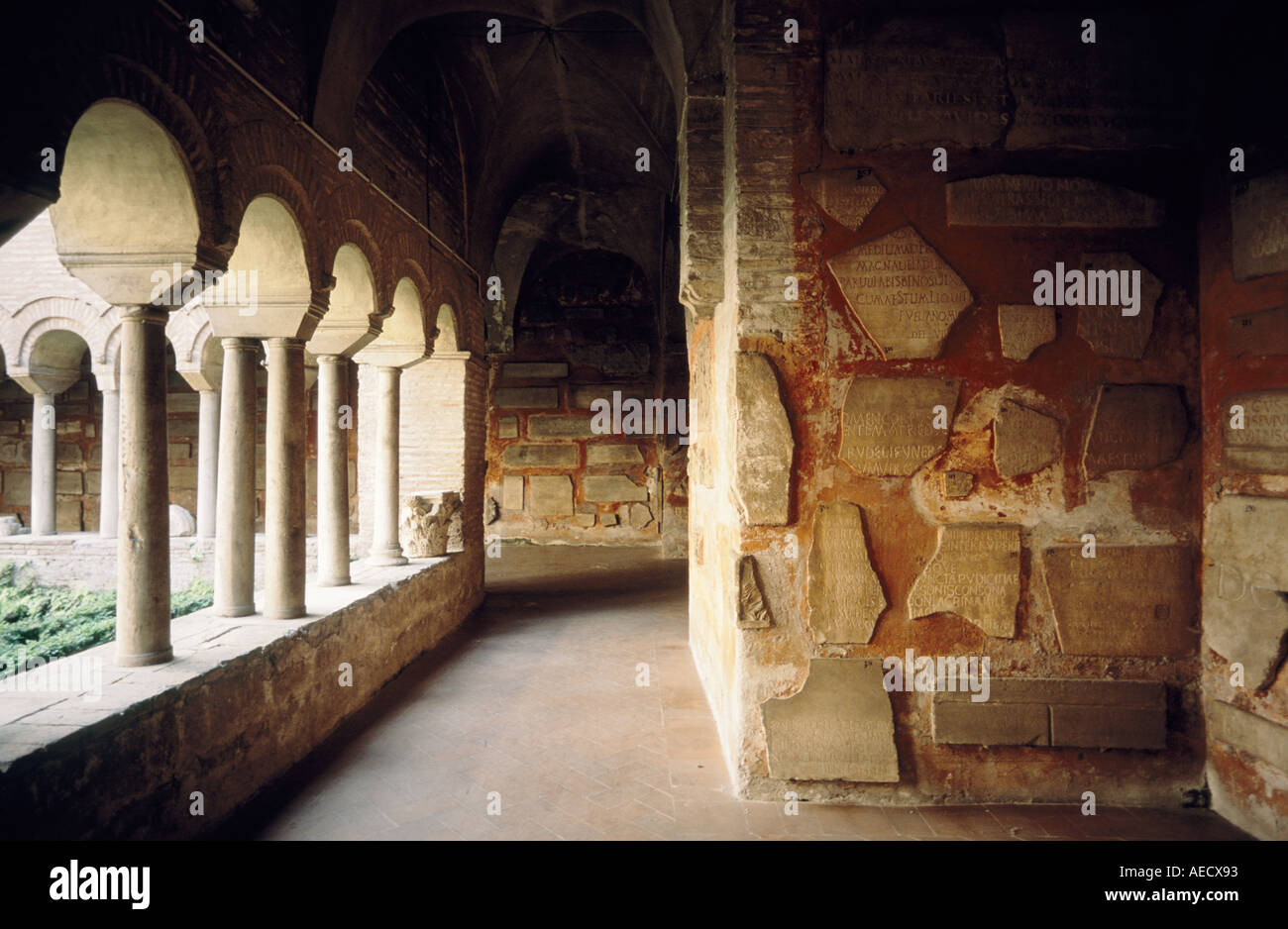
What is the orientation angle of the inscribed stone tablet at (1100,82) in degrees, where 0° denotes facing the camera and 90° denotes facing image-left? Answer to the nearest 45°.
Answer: approximately 0°

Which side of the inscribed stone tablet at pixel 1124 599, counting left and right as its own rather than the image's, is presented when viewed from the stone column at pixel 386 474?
right

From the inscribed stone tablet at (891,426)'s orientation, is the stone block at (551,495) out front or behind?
behind

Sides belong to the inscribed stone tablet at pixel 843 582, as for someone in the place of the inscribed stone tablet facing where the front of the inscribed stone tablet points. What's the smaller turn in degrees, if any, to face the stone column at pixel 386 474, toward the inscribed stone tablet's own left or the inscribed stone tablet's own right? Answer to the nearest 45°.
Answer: approximately 135° to the inscribed stone tablet's own right

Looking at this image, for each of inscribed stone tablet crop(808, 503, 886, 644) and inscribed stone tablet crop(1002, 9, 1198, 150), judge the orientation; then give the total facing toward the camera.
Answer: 2
